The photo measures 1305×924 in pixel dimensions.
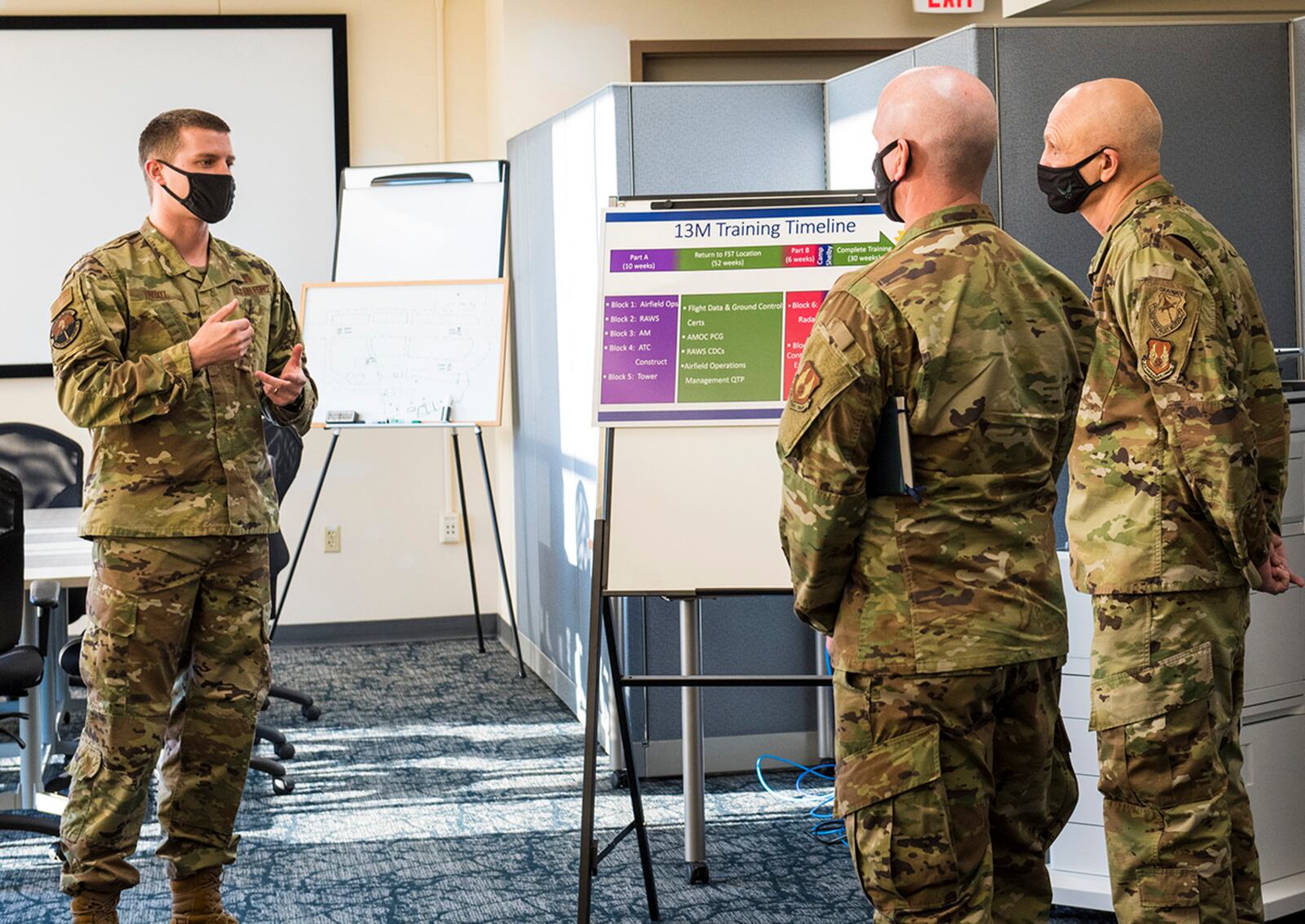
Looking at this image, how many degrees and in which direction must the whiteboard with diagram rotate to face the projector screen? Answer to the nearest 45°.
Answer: approximately 135° to its right

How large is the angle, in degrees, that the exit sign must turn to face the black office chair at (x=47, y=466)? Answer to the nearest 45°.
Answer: approximately 45° to its right

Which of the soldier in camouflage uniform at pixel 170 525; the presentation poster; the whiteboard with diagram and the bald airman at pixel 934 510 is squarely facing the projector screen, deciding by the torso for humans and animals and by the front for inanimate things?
the bald airman

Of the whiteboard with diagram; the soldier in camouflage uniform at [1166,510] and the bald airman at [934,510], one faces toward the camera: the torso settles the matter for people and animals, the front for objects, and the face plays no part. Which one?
the whiteboard with diagram

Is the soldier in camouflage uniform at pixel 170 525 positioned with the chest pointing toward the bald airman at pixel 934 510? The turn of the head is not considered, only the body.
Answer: yes

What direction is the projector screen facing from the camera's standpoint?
toward the camera

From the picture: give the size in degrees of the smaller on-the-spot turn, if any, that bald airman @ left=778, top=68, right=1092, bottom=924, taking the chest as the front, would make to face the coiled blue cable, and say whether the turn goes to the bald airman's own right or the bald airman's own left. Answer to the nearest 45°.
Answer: approximately 45° to the bald airman's own right

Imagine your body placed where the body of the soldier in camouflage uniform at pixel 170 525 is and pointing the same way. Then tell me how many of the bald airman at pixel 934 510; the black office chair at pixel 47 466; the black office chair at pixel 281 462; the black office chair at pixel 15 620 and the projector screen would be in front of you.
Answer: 1

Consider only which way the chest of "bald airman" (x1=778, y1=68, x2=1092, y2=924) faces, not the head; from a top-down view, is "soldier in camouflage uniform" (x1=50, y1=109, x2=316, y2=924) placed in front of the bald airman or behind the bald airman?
in front

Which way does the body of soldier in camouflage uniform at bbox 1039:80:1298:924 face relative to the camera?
to the viewer's left

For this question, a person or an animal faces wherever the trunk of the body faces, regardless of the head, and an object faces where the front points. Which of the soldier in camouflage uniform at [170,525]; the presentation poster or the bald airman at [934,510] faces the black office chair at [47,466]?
the bald airman

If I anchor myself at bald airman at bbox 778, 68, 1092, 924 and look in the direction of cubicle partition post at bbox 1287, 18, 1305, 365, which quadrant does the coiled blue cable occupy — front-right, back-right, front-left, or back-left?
front-left

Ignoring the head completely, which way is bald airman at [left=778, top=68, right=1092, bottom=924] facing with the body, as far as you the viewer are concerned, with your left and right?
facing away from the viewer and to the left of the viewer

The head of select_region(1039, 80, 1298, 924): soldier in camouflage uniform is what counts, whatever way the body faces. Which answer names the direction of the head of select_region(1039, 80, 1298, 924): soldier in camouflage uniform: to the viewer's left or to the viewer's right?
to the viewer's left

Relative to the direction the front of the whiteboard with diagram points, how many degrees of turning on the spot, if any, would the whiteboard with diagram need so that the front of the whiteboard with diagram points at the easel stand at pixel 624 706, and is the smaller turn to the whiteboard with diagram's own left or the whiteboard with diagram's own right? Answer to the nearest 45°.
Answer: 0° — it already faces it

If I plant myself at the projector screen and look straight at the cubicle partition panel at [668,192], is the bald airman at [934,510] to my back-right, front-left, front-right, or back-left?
front-right
